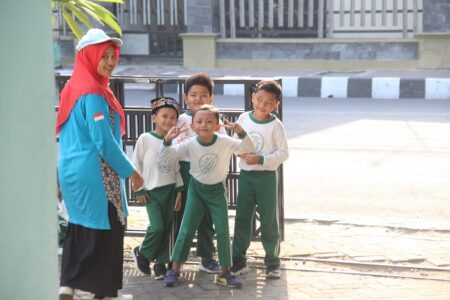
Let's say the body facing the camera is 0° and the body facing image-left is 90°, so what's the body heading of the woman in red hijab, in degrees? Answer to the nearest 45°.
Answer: approximately 270°

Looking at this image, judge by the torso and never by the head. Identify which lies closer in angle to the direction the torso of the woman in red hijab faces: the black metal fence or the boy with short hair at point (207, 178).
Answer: the boy with short hair

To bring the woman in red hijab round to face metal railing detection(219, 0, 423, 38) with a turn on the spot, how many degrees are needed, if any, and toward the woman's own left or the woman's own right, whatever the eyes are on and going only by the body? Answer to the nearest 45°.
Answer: approximately 90° to the woman's own left

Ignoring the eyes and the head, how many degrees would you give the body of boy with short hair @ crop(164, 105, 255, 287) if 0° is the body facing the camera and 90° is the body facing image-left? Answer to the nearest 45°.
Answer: approximately 0°

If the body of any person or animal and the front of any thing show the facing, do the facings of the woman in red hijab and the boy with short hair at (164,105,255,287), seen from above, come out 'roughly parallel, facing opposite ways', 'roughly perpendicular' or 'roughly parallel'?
roughly perpendicular

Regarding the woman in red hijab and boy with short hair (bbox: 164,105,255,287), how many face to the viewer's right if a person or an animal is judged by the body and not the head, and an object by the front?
1

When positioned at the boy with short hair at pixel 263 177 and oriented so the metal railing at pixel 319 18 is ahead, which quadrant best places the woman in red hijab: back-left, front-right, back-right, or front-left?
back-left

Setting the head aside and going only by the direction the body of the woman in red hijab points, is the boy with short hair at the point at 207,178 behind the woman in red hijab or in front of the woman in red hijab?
in front

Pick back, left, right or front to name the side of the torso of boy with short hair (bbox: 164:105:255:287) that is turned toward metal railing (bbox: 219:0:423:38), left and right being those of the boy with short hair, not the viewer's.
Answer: back

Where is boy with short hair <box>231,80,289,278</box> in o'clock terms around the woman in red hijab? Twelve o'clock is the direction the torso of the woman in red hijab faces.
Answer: The boy with short hair is roughly at 11 o'clock from the woman in red hijab.
